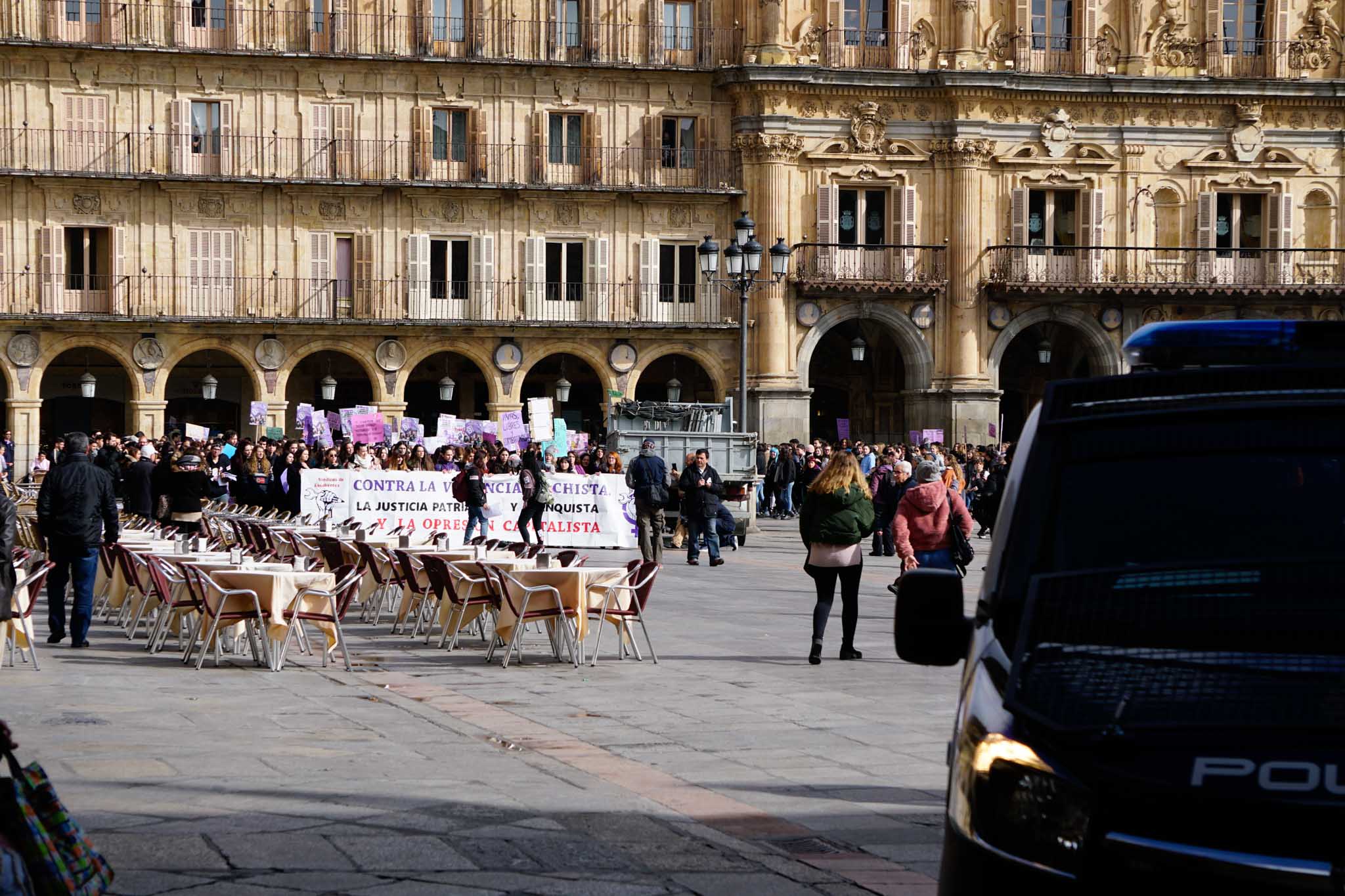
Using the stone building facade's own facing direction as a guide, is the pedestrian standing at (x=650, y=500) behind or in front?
in front

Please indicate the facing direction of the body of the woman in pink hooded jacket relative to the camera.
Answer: away from the camera

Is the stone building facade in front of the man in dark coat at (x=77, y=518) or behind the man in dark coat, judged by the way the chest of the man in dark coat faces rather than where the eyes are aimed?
in front

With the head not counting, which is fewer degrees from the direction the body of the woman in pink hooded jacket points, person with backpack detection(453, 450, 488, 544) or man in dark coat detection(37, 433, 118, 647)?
the person with backpack

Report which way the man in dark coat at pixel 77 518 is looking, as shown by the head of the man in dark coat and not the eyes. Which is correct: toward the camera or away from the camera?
away from the camera

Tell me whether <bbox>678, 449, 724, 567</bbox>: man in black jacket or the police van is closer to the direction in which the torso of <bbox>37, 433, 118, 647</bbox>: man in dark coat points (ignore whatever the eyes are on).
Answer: the man in black jacket

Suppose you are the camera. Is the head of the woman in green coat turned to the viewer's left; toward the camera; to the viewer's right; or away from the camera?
away from the camera

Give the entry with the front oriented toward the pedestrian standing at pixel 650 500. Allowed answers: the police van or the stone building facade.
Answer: the stone building facade

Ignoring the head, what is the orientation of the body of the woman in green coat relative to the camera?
away from the camera

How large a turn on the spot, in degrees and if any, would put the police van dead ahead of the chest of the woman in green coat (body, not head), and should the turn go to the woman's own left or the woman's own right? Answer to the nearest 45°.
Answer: approximately 180°

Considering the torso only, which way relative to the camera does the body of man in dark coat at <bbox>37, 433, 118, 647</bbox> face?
away from the camera

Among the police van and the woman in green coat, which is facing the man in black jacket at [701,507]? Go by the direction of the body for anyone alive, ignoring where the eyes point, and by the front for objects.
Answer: the woman in green coat

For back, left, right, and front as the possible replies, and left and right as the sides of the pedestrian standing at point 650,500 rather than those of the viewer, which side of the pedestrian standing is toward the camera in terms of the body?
back

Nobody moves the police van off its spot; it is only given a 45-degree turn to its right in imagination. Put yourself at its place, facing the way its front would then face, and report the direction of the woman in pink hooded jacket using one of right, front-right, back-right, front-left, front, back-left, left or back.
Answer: back-right
